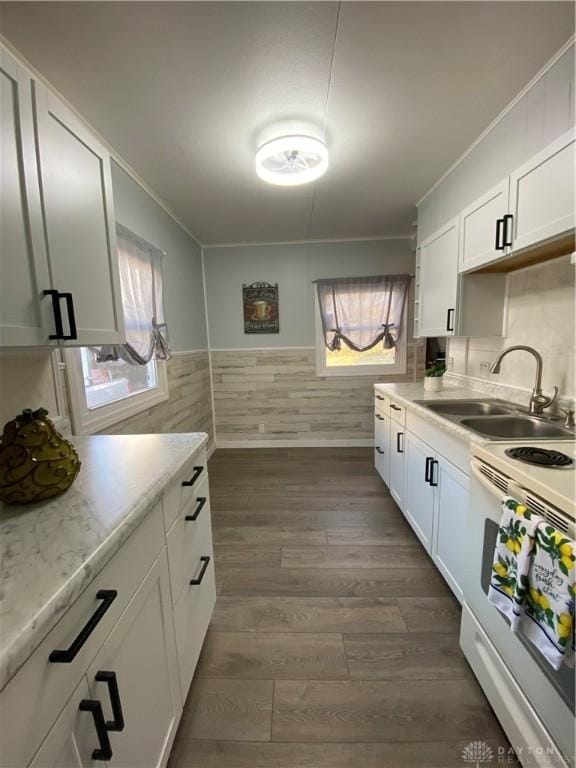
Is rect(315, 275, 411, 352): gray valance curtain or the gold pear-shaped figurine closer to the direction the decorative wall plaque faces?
the gold pear-shaped figurine

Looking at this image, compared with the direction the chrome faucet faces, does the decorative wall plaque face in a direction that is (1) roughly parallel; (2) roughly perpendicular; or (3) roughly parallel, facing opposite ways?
roughly perpendicular

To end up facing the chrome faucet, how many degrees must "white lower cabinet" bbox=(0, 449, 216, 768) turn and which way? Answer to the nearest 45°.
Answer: approximately 45° to its left

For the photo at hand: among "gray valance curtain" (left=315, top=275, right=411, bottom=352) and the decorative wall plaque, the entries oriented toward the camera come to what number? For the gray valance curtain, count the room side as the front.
2

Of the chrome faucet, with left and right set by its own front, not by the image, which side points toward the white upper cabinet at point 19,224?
front

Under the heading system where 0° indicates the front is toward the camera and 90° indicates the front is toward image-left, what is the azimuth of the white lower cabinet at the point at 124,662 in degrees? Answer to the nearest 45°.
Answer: approximately 315°

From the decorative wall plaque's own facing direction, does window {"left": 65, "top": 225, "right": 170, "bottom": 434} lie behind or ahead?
ahead

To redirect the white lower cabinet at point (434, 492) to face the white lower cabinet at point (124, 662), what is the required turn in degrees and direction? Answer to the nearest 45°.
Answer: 0° — it already faces it

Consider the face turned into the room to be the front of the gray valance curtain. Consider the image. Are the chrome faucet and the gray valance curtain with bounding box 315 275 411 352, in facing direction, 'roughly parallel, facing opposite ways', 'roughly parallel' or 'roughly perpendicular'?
roughly perpendicular

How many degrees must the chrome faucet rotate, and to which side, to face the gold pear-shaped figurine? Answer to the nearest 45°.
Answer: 0° — it already faces it

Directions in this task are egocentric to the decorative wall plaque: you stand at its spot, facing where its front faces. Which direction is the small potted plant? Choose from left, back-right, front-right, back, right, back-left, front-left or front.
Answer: front-left

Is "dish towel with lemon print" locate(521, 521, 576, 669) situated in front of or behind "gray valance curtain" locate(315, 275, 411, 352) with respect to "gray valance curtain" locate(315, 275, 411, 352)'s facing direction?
in front
